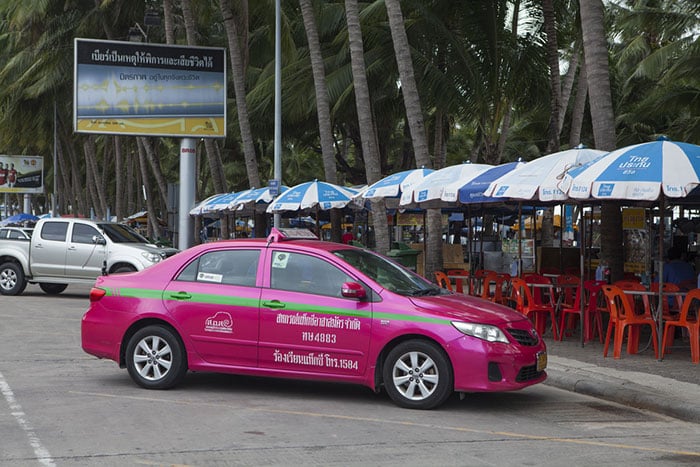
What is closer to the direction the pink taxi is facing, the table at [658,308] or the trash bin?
the table

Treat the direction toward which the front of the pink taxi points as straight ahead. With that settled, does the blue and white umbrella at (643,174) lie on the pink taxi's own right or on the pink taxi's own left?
on the pink taxi's own left

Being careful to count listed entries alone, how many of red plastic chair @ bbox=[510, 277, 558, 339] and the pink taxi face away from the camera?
0

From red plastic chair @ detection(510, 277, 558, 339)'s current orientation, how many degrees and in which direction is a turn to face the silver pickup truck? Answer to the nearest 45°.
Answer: approximately 135° to its left

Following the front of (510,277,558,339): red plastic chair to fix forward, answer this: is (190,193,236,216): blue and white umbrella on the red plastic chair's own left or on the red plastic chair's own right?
on the red plastic chair's own left

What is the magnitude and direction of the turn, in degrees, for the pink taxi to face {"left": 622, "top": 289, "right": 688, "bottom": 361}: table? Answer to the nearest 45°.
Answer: approximately 90° to its left

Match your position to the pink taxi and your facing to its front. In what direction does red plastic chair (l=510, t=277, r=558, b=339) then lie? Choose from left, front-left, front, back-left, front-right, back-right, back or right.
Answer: left

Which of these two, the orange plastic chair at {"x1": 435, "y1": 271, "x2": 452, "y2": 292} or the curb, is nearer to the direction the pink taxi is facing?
the curb

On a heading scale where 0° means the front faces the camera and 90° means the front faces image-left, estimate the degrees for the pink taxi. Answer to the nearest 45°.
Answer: approximately 315°

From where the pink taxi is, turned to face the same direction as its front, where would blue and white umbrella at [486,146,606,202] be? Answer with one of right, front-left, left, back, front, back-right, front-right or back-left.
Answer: left
